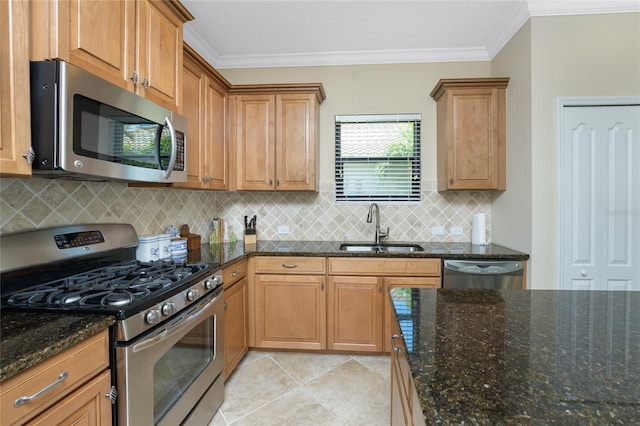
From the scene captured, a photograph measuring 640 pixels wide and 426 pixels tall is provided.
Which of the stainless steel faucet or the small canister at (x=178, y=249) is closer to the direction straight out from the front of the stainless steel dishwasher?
the small canister

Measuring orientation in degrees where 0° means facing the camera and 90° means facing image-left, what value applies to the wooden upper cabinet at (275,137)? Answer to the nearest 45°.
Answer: approximately 0°

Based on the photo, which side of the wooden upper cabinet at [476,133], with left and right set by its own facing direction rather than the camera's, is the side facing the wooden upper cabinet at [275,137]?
right

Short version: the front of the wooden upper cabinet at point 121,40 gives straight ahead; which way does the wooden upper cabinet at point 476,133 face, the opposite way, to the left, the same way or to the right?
to the right

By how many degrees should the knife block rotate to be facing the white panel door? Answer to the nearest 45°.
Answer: approximately 45° to its left

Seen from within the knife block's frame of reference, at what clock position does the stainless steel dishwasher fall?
The stainless steel dishwasher is roughly at 10 o'clock from the knife block.

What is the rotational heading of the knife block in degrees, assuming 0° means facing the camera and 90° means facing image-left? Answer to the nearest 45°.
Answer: approximately 0°

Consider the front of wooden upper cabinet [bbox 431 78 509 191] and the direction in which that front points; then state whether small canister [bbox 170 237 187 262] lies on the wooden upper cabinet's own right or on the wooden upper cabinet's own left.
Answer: on the wooden upper cabinet's own right

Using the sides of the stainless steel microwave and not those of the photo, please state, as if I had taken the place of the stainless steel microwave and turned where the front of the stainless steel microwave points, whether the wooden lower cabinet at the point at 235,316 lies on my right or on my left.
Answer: on my left

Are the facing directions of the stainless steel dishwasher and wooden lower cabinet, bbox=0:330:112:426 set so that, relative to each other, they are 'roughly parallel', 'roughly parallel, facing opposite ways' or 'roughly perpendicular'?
roughly perpendicular
